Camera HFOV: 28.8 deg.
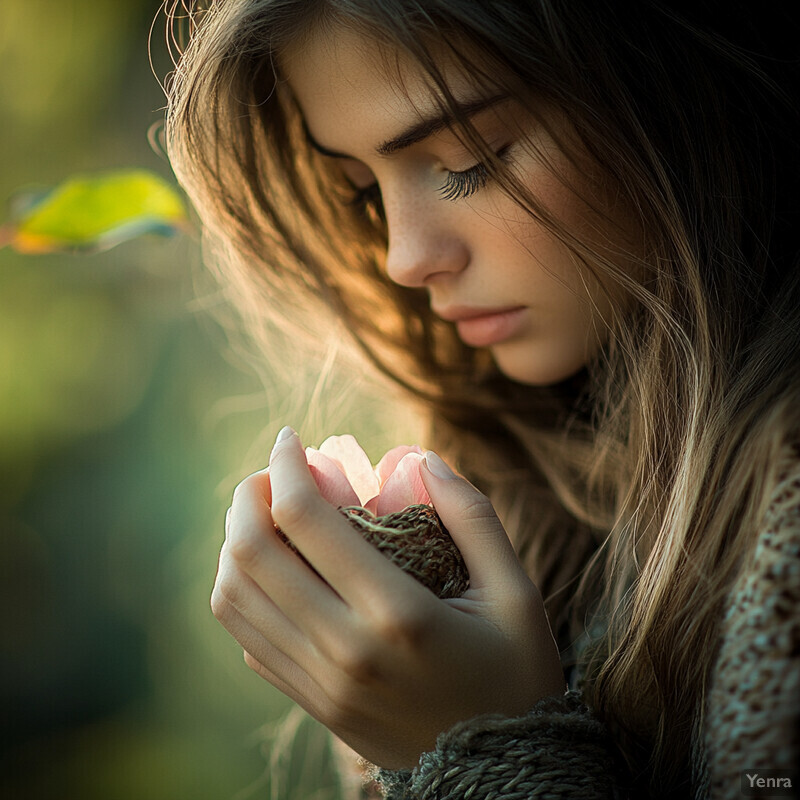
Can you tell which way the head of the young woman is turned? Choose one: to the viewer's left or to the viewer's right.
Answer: to the viewer's left

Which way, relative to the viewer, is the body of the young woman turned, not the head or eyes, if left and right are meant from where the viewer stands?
facing the viewer and to the left of the viewer
